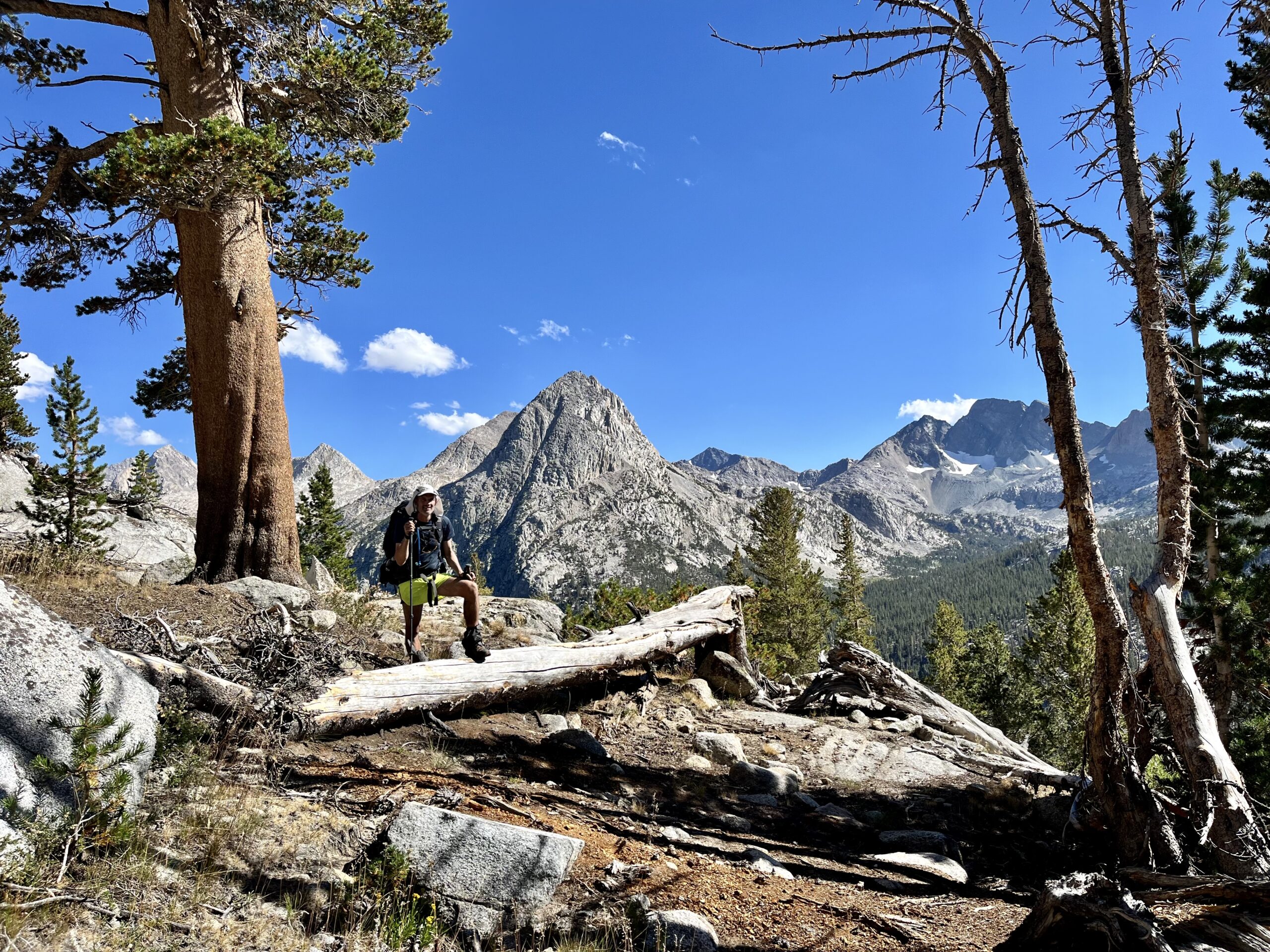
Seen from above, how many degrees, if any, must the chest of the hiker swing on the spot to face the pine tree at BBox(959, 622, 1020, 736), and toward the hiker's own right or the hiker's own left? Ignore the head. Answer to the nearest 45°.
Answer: approximately 90° to the hiker's own left

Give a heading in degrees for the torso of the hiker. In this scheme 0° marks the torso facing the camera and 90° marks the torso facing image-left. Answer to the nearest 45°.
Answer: approximately 315°

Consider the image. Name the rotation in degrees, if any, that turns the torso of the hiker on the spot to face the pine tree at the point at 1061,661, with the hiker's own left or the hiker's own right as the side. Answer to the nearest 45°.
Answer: approximately 90° to the hiker's own left

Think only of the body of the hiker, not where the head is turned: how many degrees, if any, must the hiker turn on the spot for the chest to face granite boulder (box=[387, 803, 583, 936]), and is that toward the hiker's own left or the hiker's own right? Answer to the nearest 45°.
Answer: approximately 45° to the hiker's own right
